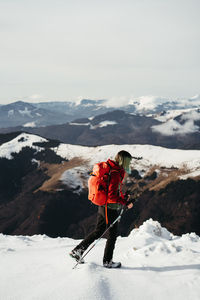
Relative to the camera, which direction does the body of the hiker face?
to the viewer's right
